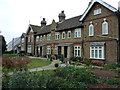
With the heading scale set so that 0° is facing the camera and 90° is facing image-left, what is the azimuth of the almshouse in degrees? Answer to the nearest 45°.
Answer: approximately 45°
